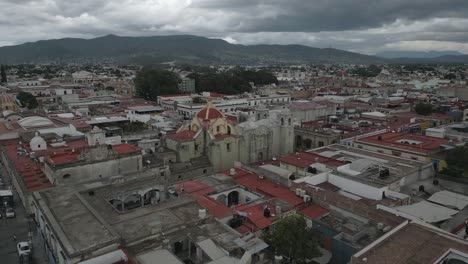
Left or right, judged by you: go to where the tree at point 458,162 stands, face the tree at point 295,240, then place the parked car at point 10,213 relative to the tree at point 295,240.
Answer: right

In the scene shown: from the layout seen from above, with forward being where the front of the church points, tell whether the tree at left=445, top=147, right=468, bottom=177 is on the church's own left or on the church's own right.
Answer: on the church's own right

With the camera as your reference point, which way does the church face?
facing away from the viewer and to the right of the viewer
